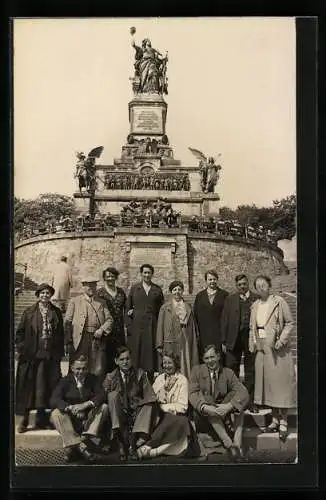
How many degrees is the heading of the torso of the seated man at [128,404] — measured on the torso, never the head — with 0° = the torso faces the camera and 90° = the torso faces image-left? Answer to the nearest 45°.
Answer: approximately 0°

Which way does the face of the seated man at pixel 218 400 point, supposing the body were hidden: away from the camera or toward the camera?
toward the camera

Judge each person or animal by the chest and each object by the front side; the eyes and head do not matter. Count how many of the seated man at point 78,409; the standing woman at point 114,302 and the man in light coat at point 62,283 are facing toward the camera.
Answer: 2

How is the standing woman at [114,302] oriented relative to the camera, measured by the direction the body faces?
toward the camera

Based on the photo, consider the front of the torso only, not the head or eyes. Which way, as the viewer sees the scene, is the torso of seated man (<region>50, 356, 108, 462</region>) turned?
toward the camera

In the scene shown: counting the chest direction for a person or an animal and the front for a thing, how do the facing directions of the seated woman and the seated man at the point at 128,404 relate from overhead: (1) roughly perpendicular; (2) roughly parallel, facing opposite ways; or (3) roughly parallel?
roughly parallel

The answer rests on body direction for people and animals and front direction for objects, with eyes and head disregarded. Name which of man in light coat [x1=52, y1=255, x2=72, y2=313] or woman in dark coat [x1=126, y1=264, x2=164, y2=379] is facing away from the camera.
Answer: the man in light coat

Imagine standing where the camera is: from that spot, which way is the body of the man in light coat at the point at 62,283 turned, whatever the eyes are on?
away from the camera

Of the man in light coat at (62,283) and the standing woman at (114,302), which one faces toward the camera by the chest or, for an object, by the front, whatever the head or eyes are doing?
the standing woman

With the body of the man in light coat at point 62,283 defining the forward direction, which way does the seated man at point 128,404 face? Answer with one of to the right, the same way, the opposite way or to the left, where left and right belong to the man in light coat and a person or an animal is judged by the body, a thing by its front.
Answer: the opposite way

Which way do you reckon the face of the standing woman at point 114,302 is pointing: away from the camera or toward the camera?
toward the camera

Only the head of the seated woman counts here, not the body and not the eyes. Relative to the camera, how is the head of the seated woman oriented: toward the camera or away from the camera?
toward the camera
